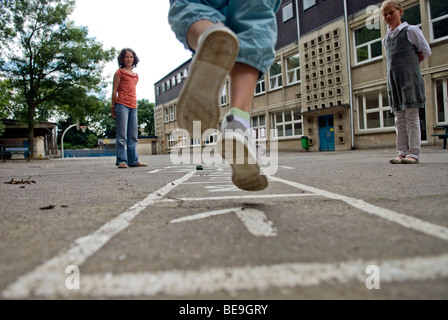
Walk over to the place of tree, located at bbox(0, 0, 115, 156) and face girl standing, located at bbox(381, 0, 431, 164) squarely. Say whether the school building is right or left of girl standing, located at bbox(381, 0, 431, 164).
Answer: left

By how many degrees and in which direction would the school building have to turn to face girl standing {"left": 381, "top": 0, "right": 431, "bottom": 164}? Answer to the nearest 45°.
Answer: approximately 45° to its left

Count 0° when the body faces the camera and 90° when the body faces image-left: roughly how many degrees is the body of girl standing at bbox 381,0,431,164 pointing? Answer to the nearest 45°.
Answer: approximately 45°

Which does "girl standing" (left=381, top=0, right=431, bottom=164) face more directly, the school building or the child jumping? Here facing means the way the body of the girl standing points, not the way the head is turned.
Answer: the child jumping

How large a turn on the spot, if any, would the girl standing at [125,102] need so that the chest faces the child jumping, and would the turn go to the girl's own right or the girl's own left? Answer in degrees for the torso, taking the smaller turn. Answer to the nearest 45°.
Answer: approximately 45° to the girl's own right

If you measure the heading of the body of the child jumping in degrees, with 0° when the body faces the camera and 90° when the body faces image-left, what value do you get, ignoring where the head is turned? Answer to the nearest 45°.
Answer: approximately 180°
